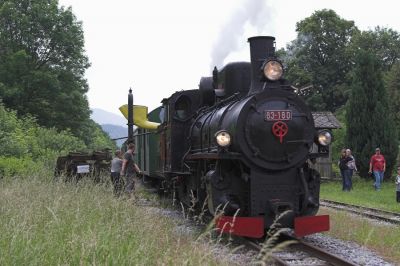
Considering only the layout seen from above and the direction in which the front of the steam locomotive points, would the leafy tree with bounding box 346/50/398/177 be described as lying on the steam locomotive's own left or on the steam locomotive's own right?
on the steam locomotive's own left

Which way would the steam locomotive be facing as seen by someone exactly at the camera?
facing the viewer and to the right of the viewer

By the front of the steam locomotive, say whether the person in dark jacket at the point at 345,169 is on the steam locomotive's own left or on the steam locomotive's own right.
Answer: on the steam locomotive's own left

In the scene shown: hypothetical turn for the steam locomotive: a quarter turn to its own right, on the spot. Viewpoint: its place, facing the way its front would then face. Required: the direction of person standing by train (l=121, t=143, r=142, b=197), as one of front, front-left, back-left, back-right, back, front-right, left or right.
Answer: right

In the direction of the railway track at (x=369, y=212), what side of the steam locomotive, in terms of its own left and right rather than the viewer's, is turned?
left

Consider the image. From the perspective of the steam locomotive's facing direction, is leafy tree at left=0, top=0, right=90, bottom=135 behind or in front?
behind

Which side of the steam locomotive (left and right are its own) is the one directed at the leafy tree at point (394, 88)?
left

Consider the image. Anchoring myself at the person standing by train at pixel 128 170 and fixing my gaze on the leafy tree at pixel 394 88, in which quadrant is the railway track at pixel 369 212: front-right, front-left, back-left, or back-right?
front-right
